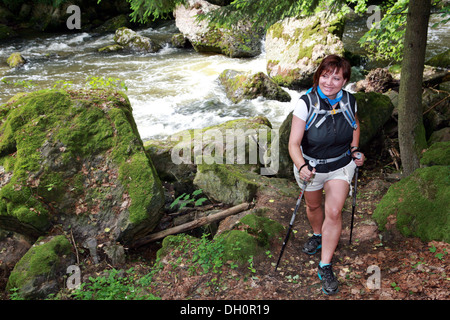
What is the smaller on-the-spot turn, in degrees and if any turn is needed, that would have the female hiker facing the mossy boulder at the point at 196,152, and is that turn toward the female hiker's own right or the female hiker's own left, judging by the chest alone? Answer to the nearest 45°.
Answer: approximately 135° to the female hiker's own right

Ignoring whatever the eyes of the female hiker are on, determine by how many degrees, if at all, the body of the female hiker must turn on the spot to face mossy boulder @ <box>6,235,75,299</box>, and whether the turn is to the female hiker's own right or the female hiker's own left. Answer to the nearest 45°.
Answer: approximately 90° to the female hiker's own right

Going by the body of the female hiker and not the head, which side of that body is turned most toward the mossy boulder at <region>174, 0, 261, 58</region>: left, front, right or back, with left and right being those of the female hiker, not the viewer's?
back

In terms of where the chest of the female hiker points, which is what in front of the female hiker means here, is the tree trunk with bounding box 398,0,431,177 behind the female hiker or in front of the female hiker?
behind

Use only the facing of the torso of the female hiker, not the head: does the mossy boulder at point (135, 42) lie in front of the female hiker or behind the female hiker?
behind

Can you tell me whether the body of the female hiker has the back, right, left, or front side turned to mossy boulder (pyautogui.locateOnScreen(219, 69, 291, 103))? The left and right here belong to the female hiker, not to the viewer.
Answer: back

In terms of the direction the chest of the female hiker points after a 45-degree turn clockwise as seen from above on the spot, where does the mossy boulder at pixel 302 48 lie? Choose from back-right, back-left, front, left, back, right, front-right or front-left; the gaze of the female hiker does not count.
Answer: back-right

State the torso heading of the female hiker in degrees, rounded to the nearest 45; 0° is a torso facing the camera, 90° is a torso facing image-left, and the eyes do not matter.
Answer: approximately 0°
